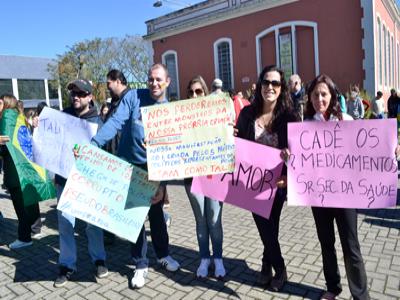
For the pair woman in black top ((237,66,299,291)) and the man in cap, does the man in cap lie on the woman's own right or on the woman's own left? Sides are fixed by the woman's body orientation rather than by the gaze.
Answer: on the woman's own right

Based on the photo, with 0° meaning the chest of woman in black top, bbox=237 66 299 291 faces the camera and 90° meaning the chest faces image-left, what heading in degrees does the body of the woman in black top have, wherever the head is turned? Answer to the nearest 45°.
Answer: approximately 0°

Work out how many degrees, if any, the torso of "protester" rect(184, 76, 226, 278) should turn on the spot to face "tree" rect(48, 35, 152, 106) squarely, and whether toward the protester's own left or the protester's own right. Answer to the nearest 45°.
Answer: approximately 180°

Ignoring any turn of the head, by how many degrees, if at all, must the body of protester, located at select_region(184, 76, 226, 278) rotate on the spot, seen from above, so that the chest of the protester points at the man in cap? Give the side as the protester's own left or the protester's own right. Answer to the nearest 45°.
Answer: approximately 90° to the protester's own right

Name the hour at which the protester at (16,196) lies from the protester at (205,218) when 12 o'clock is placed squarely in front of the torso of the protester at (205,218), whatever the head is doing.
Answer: the protester at (16,196) is roughly at 4 o'clock from the protester at (205,218).

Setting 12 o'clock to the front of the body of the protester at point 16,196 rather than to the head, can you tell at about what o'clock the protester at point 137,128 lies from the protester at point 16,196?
the protester at point 137,128 is roughly at 8 o'clock from the protester at point 16,196.

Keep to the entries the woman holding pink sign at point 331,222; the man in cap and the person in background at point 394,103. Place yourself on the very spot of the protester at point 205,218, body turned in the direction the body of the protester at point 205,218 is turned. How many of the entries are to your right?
1
